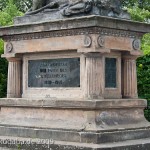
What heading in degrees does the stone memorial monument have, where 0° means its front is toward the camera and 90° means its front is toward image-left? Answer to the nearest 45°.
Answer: approximately 45°
